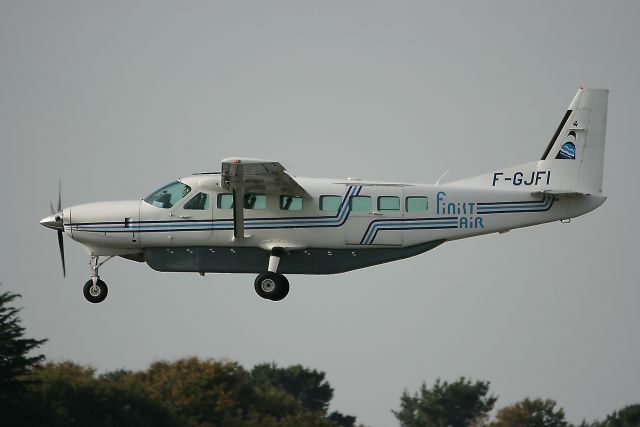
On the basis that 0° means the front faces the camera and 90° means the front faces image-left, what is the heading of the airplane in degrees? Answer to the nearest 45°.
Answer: approximately 90°
